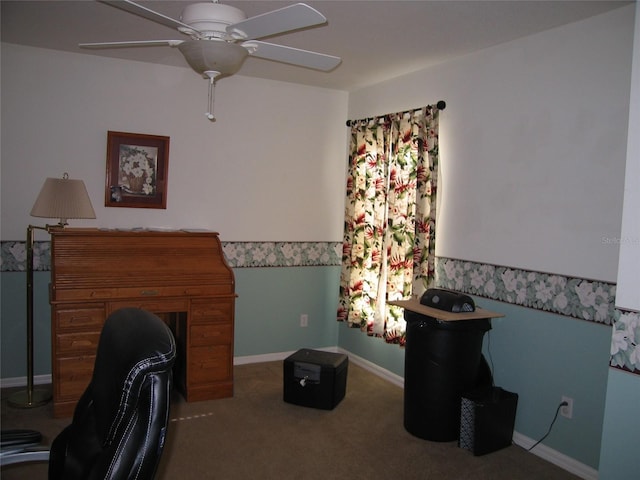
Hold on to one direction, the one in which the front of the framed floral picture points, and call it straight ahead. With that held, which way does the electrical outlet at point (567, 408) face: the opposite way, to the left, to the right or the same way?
to the right

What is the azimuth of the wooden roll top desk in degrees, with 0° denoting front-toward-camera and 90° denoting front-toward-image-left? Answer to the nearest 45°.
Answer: approximately 0°

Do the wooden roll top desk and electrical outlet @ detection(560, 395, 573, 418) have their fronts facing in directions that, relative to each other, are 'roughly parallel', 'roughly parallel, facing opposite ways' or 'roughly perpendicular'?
roughly perpendicular

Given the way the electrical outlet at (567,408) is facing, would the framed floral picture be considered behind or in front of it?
in front

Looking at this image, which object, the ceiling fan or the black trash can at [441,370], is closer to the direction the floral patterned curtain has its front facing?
the ceiling fan

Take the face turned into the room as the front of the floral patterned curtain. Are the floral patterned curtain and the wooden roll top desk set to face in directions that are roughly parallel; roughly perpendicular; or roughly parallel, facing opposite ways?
roughly perpendicular

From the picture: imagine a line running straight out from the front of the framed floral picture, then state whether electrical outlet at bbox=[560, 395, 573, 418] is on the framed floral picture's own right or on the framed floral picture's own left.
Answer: on the framed floral picture's own left

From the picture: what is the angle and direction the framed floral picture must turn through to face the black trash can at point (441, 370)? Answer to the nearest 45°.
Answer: approximately 45° to its left

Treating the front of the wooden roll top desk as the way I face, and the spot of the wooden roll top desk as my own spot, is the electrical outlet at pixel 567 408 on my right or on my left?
on my left

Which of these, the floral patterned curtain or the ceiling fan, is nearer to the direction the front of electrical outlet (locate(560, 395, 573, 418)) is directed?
the ceiling fan

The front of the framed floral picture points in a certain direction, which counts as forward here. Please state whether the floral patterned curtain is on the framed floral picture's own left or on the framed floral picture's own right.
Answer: on the framed floral picture's own left

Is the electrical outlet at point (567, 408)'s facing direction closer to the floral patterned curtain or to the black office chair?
the black office chair

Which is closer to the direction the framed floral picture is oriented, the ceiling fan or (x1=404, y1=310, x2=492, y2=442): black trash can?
the ceiling fan

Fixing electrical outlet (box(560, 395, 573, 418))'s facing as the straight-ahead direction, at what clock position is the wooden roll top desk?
The wooden roll top desk is roughly at 1 o'clock from the electrical outlet.

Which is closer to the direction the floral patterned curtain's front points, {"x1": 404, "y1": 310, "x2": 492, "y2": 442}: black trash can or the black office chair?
the black office chair
